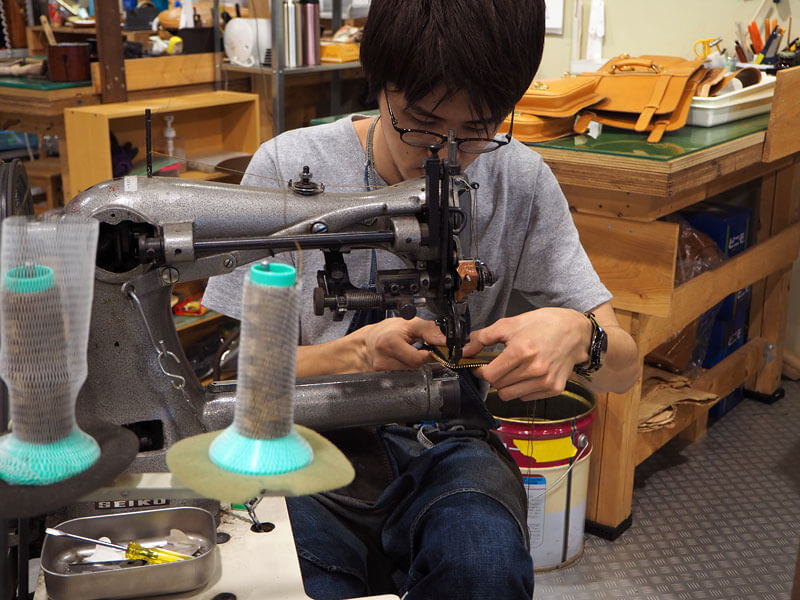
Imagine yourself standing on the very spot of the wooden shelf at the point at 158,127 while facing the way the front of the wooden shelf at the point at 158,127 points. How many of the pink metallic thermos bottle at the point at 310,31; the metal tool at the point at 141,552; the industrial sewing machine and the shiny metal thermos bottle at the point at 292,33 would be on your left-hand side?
2

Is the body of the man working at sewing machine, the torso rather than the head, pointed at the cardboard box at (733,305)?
no

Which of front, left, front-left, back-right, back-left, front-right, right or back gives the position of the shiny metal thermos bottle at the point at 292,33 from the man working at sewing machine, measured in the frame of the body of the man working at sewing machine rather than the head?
back

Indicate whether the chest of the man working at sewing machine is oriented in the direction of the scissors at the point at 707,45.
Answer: no

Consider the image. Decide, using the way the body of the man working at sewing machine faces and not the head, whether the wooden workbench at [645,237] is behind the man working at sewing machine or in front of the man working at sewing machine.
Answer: behind

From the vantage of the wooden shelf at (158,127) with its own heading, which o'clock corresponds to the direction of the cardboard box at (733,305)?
The cardboard box is roughly at 11 o'clock from the wooden shelf.

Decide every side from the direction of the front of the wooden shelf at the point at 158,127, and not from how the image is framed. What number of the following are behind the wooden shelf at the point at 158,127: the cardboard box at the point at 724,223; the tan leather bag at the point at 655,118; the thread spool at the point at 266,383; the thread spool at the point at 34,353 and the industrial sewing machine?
0

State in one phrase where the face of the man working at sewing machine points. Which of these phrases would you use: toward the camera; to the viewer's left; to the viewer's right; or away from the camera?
toward the camera

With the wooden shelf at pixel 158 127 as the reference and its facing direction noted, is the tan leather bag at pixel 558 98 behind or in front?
in front

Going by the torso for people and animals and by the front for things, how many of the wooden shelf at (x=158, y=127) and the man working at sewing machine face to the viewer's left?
0

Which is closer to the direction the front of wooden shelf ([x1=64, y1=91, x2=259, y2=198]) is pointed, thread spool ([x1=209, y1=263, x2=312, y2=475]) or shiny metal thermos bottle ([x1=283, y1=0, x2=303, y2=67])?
the thread spool

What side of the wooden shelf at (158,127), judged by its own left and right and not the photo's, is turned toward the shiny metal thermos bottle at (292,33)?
left

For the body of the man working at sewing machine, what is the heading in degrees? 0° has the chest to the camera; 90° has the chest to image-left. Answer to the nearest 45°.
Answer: approximately 0°

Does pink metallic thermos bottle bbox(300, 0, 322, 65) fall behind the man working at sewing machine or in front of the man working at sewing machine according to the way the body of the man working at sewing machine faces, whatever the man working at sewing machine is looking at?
behind

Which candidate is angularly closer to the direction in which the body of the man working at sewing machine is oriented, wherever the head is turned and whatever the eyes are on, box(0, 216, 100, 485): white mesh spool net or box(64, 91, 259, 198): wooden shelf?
the white mesh spool net

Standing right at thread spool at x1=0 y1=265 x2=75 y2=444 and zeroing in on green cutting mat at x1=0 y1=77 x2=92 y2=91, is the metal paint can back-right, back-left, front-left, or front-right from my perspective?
front-right
